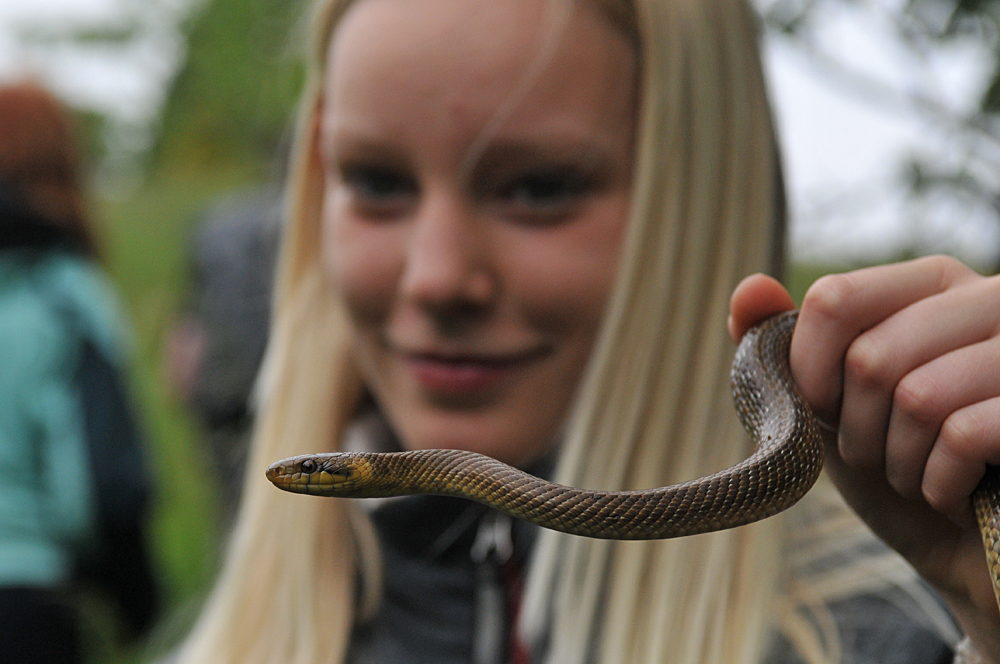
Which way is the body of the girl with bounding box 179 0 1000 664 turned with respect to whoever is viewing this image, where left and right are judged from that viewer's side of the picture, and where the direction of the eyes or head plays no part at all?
facing the viewer

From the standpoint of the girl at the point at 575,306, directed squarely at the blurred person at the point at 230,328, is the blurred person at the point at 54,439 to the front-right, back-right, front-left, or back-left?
front-left

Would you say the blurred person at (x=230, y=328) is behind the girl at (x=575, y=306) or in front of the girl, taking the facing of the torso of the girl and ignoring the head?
behind

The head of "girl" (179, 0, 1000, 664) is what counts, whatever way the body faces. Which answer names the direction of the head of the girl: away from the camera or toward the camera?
toward the camera

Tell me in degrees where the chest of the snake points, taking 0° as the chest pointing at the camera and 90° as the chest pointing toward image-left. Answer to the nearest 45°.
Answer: approximately 90°

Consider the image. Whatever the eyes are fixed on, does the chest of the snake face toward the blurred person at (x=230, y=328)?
no

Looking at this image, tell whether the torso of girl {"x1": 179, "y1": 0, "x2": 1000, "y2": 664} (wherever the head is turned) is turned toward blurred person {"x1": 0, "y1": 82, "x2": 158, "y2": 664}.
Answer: no
